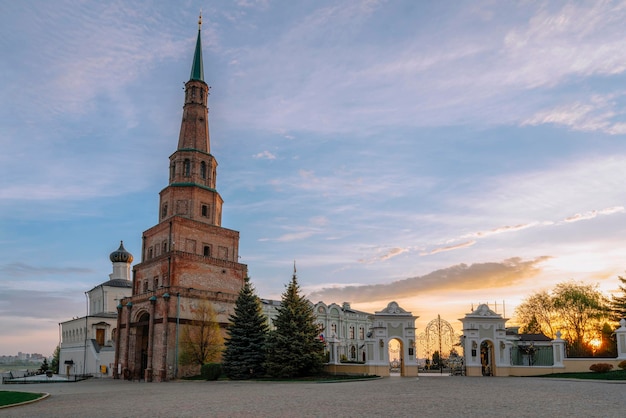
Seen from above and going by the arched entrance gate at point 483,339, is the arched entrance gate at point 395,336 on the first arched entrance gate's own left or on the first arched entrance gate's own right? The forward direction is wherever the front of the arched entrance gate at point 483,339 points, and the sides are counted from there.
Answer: on the first arched entrance gate's own right

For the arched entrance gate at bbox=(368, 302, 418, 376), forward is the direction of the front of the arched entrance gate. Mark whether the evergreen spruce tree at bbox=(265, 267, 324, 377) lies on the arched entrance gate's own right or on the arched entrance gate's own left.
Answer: on the arched entrance gate's own right

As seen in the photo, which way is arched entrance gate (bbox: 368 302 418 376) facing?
toward the camera

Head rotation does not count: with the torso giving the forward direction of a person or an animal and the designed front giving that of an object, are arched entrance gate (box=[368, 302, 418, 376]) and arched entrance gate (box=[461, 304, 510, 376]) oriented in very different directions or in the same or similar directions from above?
same or similar directions

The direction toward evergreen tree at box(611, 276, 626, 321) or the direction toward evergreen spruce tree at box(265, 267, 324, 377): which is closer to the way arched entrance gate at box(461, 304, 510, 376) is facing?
the evergreen spruce tree

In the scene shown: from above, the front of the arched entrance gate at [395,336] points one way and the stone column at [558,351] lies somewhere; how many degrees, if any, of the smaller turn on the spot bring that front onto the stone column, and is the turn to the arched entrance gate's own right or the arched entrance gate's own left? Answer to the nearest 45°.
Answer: approximately 90° to the arched entrance gate's own left

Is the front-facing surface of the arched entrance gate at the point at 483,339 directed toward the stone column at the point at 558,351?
no

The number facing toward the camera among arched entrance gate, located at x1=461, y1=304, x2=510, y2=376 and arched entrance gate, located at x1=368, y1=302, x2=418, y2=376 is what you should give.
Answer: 2

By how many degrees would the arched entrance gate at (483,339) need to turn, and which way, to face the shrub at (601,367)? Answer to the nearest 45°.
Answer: approximately 45° to its left

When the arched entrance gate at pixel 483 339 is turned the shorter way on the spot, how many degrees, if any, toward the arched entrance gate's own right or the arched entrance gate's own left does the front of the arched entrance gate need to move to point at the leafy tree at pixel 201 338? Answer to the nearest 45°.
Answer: approximately 90° to the arched entrance gate's own right

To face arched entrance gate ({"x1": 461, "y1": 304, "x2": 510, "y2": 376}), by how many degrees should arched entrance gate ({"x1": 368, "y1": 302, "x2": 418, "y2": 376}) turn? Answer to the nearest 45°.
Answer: approximately 90° to its left

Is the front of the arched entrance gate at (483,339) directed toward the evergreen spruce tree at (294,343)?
no

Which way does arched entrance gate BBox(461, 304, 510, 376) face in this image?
toward the camera

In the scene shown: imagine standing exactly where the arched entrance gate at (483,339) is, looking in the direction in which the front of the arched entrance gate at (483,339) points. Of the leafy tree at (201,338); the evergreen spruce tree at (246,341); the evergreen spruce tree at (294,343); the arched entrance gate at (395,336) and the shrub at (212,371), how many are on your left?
0

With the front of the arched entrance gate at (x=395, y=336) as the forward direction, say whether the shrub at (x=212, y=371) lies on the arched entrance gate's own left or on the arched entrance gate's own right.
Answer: on the arched entrance gate's own right
